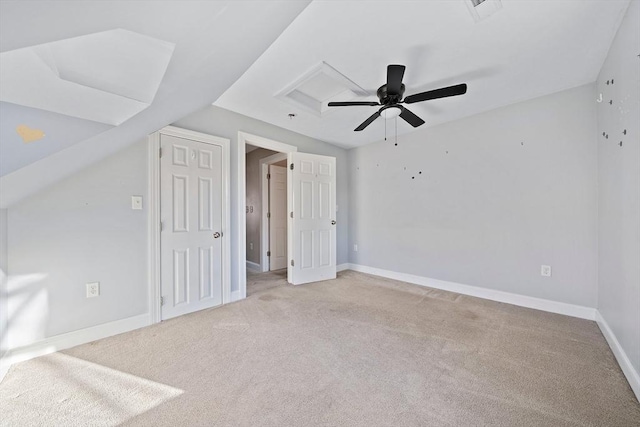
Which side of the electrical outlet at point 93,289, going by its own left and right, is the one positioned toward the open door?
left

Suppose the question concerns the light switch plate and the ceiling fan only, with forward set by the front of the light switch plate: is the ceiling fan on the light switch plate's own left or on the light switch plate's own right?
on the light switch plate's own left

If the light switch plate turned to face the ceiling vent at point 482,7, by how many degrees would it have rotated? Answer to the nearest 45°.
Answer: approximately 45° to its left

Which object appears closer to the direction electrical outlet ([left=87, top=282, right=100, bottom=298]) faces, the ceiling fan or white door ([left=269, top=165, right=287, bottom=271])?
the ceiling fan

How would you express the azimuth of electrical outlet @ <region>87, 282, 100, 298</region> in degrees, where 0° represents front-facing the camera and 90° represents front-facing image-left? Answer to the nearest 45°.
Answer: approximately 0°
